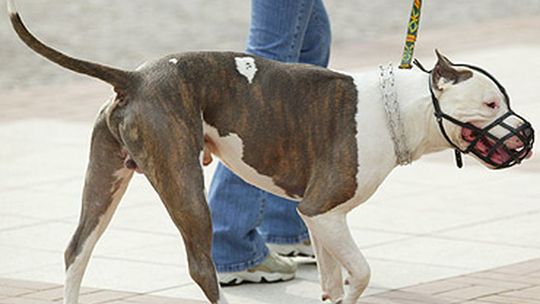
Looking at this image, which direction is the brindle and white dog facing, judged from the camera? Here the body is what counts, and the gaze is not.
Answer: to the viewer's right
